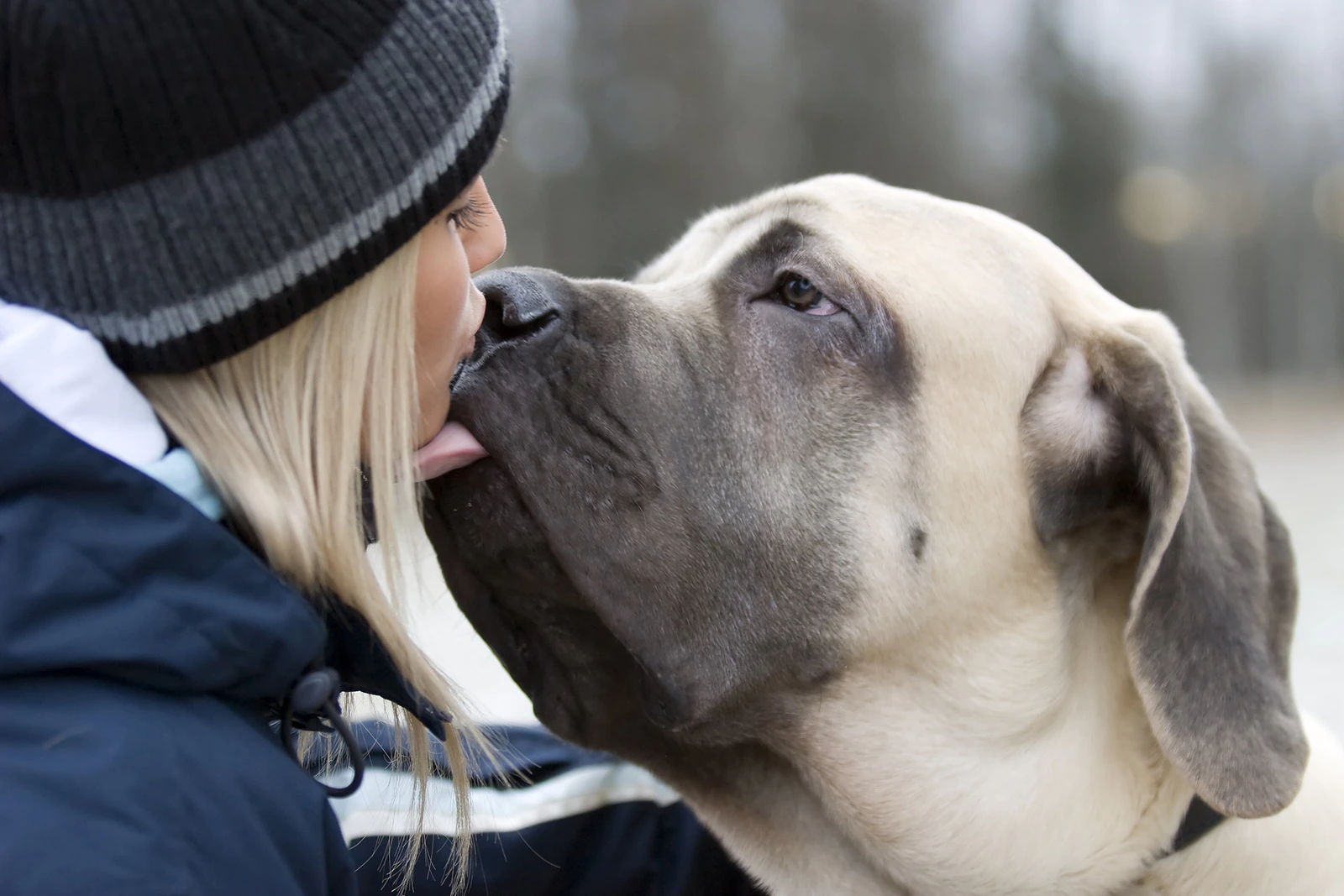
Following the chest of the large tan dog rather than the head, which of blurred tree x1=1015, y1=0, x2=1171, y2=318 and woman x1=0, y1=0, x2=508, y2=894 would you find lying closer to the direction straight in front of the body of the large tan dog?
the woman

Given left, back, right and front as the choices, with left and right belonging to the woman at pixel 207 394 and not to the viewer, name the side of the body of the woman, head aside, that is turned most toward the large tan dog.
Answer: front

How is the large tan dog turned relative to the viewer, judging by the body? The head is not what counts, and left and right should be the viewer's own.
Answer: facing to the left of the viewer

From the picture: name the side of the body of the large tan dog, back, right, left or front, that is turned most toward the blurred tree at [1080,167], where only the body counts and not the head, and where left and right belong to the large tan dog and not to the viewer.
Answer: right

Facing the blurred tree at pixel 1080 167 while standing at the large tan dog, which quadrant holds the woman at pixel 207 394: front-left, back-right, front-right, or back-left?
back-left

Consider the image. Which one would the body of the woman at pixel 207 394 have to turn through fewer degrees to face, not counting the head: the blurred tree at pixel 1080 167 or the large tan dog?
the large tan dog

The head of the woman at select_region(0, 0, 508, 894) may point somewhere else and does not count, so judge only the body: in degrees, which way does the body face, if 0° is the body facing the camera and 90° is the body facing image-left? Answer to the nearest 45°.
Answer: approximately 270°

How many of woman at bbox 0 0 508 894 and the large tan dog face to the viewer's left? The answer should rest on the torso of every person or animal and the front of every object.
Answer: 1

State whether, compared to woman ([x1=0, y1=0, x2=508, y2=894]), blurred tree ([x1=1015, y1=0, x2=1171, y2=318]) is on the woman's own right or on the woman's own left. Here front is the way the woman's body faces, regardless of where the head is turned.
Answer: on the woman's own left
